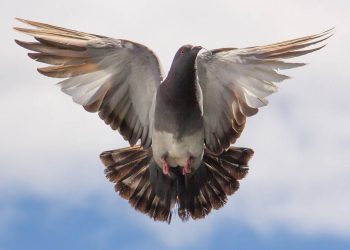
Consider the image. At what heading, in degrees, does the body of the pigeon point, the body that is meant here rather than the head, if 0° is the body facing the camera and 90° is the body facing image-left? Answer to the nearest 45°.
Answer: approximately 0°
